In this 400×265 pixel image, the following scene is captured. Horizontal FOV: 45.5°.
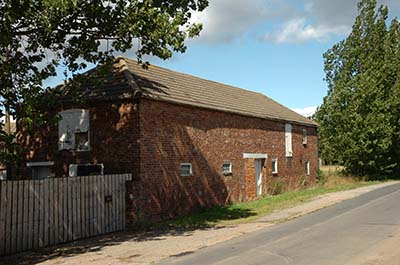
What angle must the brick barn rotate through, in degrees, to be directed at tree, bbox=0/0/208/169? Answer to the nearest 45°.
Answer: approximately 45° to its right

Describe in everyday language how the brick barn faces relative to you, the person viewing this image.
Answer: facing the viewer and to the right of the viewer

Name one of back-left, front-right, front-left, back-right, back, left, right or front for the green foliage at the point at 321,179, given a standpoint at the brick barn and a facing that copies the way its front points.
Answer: left

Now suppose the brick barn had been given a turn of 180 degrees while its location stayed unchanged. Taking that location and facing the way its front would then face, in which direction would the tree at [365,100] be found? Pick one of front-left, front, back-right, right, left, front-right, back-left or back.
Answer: right

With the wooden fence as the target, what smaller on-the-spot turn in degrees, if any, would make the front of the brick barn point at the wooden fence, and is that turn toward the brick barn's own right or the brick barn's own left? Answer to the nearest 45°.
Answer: approximately 90° to the brick barn's own right
